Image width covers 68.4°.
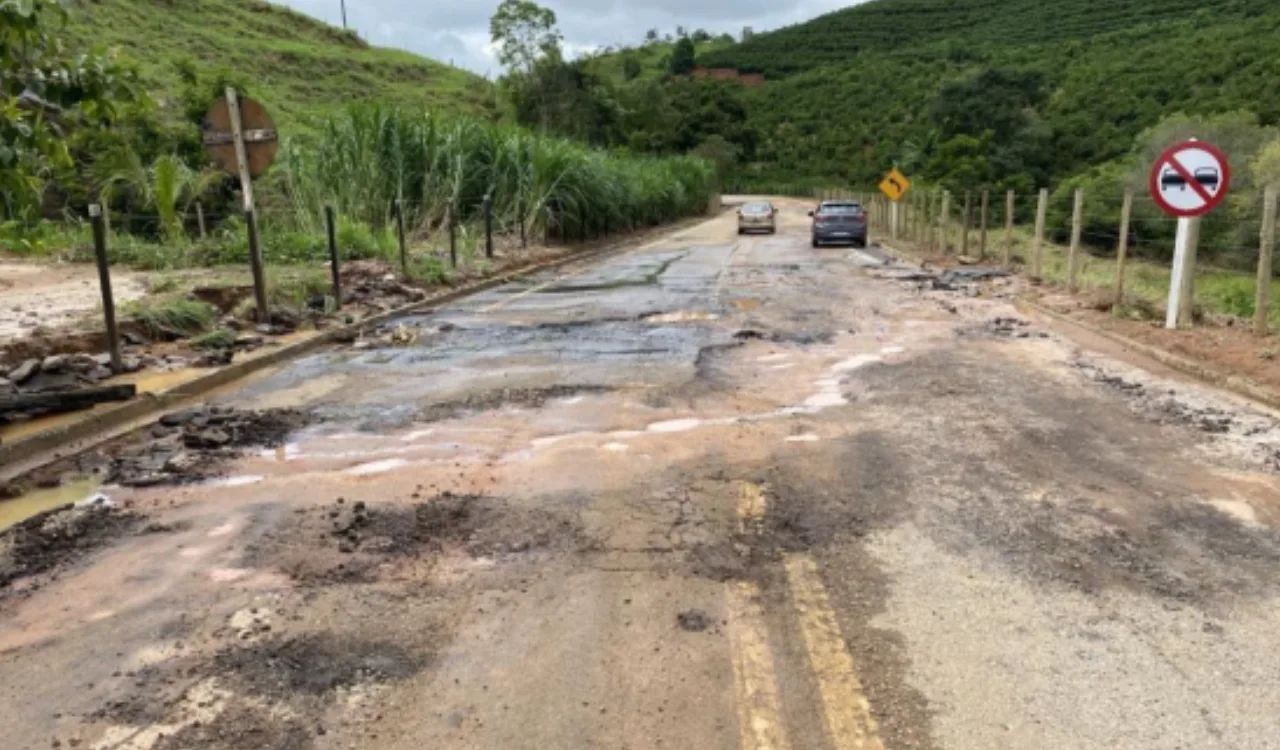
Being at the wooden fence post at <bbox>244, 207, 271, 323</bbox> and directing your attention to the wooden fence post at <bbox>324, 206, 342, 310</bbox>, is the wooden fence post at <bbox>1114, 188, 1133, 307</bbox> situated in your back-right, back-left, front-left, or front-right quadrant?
front-right

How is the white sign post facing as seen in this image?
toward the camera

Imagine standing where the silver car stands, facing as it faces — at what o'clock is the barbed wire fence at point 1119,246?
The barbed wire fence is roughly at 11 o'clock from the silver car.

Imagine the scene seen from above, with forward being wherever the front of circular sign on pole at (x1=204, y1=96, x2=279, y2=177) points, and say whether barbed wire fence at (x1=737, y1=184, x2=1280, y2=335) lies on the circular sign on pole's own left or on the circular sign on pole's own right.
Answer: on the circular sign on pole's own right

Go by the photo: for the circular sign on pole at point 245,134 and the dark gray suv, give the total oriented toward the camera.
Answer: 0

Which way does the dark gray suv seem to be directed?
away from the camera

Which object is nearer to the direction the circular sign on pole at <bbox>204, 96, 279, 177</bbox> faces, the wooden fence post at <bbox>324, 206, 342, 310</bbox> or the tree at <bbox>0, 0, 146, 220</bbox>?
the wooden fence post

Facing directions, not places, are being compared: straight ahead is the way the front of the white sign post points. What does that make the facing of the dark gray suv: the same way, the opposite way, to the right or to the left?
the opposite way

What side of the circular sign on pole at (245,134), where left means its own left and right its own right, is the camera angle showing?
back

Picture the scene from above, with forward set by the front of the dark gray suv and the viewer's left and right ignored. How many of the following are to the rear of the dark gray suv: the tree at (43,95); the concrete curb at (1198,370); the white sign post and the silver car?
3

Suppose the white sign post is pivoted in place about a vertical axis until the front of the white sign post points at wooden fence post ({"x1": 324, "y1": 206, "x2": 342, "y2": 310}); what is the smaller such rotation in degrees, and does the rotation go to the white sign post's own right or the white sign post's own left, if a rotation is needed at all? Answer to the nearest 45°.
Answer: approximately 90° to the white sign post's own right
